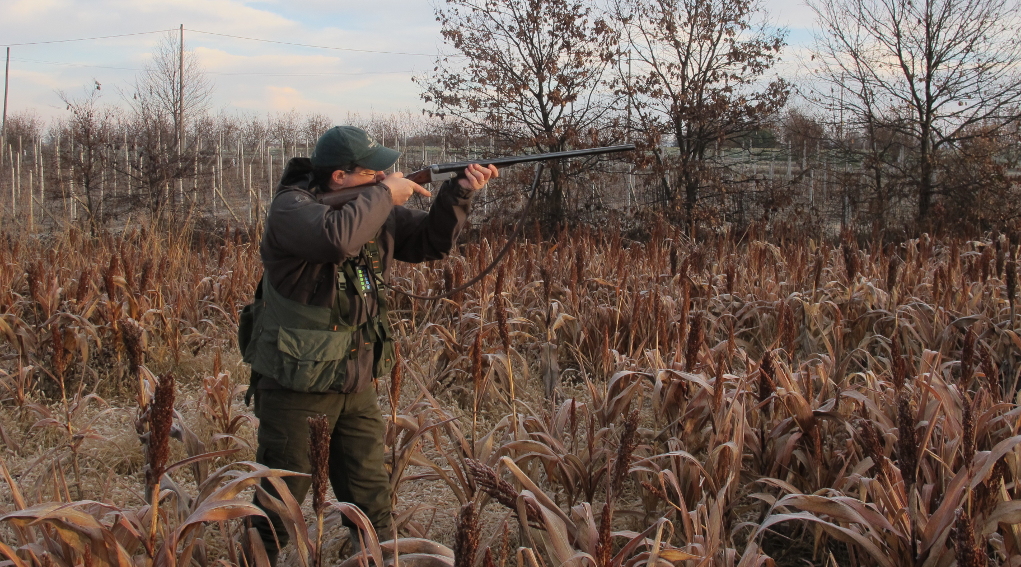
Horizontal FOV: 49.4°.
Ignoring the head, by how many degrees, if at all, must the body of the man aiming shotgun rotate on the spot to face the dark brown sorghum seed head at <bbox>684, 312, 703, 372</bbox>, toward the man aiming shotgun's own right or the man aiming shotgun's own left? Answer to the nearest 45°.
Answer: approximately 45° to the man aiming shotgun's own left

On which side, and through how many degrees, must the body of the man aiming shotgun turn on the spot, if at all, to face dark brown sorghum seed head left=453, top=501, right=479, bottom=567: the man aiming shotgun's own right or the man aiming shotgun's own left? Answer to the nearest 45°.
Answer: approximately 45° to the man aiming shotgun's own right

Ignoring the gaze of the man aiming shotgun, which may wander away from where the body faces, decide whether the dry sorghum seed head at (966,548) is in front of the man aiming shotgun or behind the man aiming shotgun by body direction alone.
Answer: in front

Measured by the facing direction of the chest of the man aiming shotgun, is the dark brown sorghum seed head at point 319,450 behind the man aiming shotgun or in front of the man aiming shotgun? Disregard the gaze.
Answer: in front

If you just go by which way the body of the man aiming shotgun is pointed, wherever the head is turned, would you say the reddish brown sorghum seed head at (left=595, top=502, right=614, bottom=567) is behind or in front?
in front

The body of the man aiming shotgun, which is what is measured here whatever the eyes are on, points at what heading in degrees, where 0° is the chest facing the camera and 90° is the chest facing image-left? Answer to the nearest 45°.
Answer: approximately 315°
